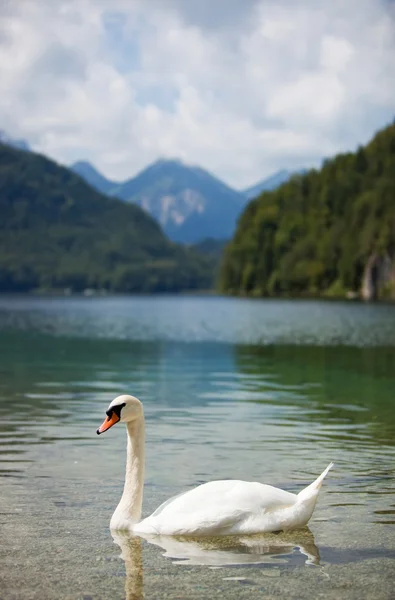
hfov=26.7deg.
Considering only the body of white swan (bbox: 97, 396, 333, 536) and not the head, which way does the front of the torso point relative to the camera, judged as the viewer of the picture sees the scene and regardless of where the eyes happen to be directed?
to the viewer's left
